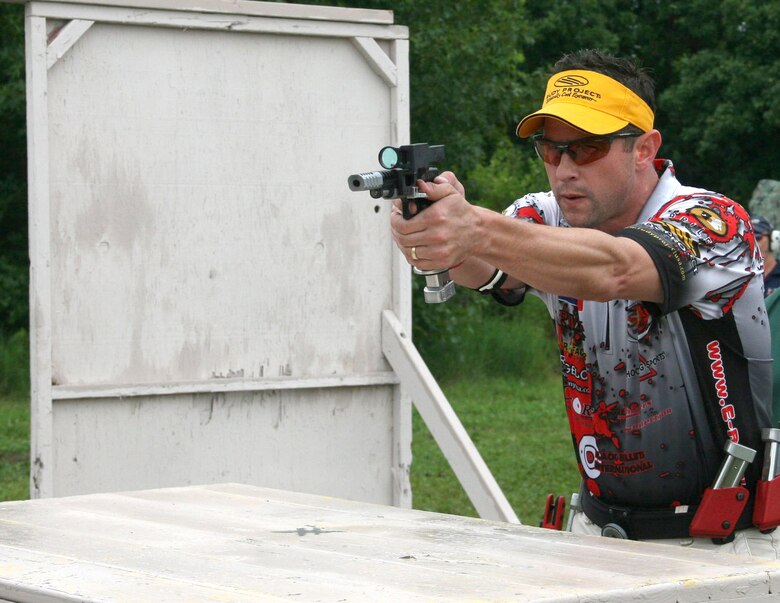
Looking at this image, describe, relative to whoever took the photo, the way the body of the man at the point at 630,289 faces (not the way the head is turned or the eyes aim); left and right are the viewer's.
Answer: facing the viewer and to the left of the viewer

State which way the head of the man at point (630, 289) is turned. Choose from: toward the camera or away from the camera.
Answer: toward the camera

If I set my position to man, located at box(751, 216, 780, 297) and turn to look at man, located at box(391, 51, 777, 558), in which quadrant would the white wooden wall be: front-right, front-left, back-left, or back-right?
front-right

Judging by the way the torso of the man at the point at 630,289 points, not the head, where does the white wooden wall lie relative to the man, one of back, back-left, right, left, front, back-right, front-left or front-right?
right

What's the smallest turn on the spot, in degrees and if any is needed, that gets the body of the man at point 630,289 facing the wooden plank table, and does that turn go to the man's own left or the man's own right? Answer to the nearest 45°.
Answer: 0° — they already face it

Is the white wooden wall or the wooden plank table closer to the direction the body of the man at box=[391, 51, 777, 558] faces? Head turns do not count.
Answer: the wooden plank table

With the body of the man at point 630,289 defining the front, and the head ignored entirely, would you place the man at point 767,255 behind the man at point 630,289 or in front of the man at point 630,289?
behind

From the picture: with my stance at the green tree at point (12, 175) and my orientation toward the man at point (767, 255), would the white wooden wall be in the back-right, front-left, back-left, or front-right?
front-right
